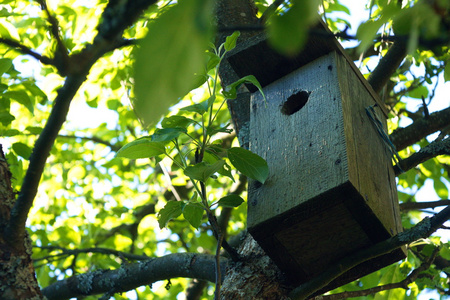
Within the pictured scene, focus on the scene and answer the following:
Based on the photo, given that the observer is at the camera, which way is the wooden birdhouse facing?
facing the viewer and to the left of the viewer
